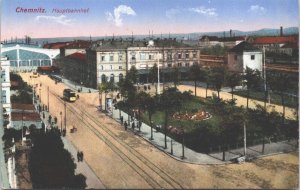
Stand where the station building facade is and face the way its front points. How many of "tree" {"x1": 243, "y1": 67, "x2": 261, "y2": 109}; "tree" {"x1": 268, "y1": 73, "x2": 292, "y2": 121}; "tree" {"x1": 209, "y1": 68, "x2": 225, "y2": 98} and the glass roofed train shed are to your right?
1

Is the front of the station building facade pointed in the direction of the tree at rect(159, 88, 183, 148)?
yes

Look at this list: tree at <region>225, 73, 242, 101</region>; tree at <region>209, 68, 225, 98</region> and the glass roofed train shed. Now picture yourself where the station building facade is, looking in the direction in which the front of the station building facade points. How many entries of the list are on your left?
2

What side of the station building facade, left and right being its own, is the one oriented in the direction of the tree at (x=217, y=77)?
left

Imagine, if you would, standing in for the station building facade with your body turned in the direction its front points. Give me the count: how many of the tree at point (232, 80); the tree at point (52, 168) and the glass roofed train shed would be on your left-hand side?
1

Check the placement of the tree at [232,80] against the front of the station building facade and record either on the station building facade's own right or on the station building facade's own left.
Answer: on the station building facade's own left

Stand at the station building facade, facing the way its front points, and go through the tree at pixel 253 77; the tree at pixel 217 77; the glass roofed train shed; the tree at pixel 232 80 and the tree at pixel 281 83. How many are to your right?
1
